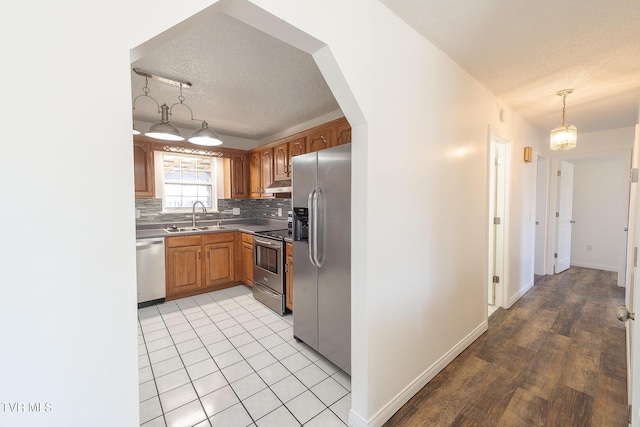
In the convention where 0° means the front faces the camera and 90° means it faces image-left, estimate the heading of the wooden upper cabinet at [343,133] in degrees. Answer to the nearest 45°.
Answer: approximately 45°

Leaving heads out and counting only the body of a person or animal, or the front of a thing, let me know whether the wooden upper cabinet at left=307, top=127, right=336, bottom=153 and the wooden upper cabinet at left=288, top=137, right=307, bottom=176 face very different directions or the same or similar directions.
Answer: same or similar directions

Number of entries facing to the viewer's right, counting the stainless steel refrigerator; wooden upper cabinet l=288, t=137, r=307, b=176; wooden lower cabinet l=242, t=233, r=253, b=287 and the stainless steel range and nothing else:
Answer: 0

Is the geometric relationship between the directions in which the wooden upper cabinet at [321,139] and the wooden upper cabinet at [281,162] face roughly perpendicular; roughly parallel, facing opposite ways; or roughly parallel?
roughly parallel

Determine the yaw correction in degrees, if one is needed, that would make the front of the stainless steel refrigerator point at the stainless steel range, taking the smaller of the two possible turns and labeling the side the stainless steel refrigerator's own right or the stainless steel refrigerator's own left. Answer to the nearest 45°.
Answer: approximately 90° to the stainless steel refrigerator's own right

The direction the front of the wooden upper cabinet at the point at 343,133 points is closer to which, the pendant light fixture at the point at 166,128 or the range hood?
the pendant light fixture

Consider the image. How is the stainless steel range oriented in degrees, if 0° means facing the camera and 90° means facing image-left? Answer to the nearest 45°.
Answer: approximately 45°

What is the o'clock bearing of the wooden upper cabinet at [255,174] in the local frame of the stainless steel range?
The wooden upper cabinet is roughly at 4 o'clock from the stainless steel range.

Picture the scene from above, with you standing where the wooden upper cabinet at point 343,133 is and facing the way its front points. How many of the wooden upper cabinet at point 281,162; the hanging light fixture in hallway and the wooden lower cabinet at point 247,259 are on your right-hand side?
2

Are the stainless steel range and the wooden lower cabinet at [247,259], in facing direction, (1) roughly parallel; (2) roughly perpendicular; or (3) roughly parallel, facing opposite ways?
roughly parallel

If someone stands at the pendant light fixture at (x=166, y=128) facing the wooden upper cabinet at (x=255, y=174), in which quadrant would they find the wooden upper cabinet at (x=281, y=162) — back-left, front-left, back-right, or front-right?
front-right

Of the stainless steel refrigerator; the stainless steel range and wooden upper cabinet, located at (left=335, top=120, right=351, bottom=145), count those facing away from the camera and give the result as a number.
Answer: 0

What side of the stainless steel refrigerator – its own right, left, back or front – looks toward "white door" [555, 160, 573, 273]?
back

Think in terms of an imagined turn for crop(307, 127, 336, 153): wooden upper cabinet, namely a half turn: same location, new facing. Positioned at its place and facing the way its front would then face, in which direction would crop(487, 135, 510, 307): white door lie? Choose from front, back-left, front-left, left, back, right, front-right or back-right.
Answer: front-right

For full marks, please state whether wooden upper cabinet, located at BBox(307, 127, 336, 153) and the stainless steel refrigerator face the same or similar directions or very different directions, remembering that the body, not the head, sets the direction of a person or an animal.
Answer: same or similar directions

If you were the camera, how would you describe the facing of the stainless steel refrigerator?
facing the viewer and to the left of the viewer
